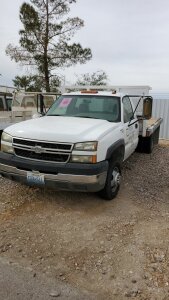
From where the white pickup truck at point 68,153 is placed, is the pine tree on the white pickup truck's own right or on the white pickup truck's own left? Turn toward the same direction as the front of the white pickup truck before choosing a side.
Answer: on the white pickup truck's own right
